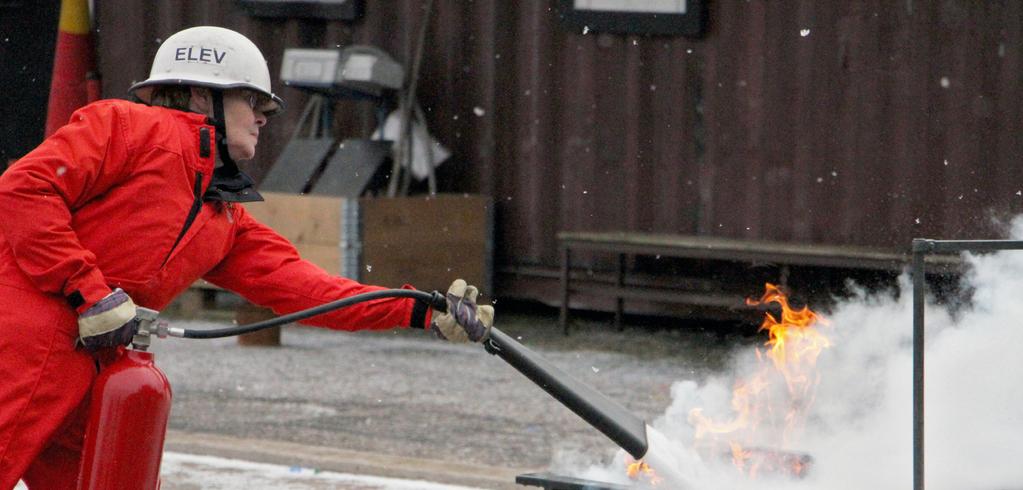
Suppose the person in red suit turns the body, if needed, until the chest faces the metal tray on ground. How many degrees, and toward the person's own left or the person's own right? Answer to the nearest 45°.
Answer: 0° — they already face it

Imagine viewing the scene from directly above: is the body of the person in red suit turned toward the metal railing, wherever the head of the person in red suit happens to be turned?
yes

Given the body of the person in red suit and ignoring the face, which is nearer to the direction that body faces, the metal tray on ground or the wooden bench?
the metal tray on ground

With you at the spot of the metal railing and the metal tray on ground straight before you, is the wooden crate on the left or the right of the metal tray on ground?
right

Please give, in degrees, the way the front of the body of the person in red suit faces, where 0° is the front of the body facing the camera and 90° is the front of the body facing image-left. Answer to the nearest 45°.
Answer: approximately 270°

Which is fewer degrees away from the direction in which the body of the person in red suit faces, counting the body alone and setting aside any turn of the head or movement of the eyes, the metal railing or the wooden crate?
the metal railing

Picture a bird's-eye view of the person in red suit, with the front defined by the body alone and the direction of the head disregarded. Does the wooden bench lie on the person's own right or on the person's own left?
on the person's own left

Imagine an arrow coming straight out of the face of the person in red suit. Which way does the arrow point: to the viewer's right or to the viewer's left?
to the viewer's right

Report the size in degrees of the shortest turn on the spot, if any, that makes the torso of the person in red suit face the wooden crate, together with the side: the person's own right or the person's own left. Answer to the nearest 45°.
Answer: approximately 90° to the person's own left
